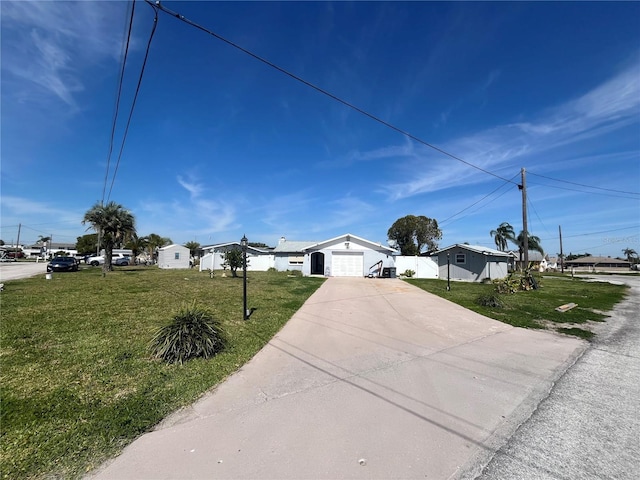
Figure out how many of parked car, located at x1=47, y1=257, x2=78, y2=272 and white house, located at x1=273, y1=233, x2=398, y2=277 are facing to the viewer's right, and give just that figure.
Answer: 0

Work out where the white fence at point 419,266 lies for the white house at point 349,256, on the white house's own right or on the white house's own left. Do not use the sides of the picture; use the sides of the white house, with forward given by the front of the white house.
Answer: on the white house's own left

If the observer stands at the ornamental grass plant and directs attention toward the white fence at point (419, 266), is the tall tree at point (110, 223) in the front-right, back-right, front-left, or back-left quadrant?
front-left

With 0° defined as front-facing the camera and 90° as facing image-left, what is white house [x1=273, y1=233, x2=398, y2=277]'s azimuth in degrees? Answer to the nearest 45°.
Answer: approximately 0°

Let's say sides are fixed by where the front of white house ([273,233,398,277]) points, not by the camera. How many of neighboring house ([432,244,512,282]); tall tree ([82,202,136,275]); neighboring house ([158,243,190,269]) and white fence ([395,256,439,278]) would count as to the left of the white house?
2

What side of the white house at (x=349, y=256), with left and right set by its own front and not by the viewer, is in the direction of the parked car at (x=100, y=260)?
right

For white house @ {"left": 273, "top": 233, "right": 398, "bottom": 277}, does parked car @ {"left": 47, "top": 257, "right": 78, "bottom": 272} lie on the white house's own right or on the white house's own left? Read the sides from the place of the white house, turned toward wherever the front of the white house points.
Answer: on the white house's own right

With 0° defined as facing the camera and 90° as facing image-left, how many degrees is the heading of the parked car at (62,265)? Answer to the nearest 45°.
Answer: approximately 45°

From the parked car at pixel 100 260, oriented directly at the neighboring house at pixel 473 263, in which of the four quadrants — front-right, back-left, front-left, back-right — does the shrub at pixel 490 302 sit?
front-right

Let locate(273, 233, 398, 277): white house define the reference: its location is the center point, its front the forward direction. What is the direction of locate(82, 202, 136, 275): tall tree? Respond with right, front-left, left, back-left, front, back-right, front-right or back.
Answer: right

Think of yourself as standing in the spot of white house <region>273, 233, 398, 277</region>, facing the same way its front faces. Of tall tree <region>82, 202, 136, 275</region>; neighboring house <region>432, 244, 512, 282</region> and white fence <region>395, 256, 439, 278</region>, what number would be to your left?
2
